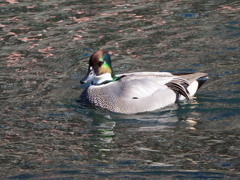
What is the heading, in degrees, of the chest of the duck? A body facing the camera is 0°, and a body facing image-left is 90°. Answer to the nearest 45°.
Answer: approximately 90°
